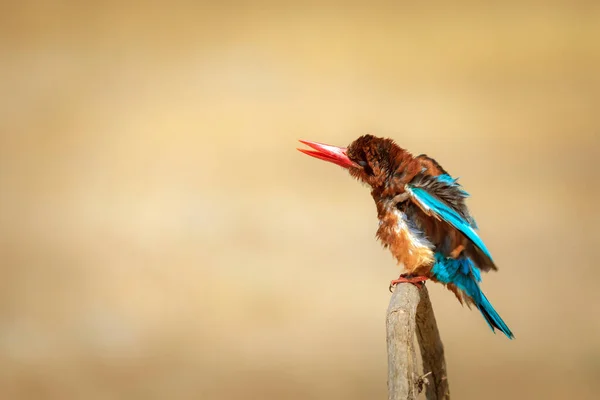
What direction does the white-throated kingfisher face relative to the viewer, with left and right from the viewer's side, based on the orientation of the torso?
facing to the left of the viewer
